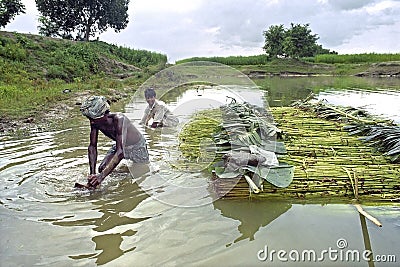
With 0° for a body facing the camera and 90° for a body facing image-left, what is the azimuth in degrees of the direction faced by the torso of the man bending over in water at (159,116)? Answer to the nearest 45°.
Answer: approximately 45°

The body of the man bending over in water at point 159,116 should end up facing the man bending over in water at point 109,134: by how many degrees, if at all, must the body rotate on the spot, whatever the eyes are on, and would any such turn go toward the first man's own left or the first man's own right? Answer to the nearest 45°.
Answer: approximately 45° to the first man's own left

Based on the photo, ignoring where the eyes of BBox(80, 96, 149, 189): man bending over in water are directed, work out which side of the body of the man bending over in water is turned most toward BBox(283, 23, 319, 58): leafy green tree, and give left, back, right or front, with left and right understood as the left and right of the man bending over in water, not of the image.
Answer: back

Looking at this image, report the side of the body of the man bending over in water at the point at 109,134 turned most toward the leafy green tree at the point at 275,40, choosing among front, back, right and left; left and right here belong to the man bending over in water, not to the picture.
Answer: back

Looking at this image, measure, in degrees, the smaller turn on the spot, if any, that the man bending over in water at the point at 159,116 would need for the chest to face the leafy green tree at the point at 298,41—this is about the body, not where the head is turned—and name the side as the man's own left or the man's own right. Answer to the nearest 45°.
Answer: approximately 180°

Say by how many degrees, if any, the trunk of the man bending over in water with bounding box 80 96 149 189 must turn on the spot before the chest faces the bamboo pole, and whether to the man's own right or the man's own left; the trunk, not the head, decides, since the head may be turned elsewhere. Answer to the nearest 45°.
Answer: approximately 90° to the man's own left
